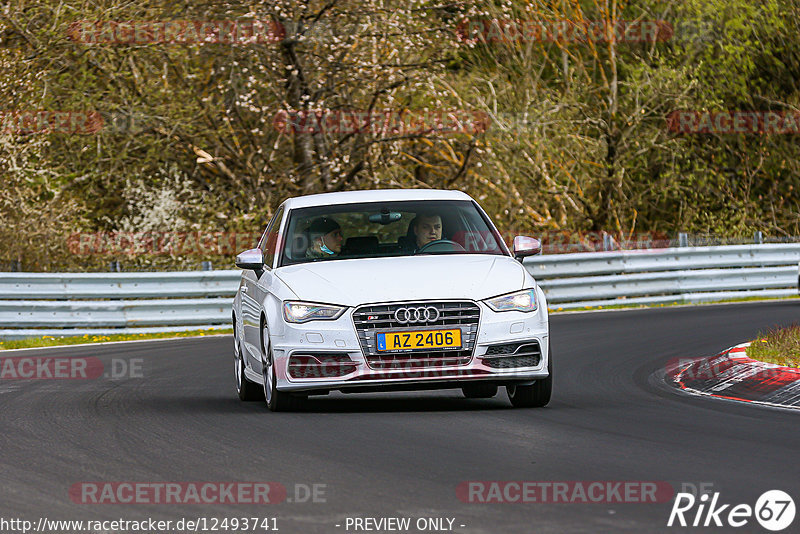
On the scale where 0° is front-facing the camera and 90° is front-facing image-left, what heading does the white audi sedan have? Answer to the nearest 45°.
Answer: approximately 0°
